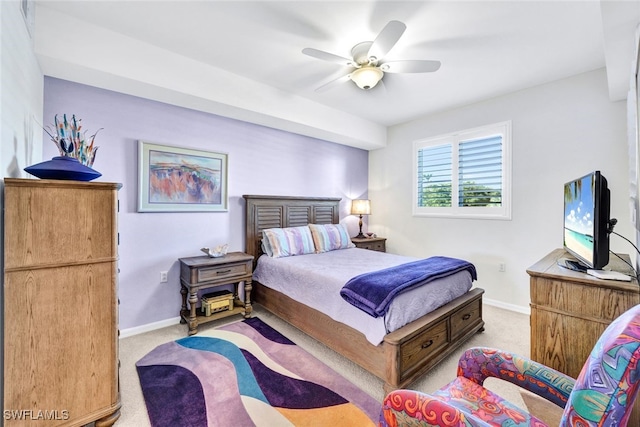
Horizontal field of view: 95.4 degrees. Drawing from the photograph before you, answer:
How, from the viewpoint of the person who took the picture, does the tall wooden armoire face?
facing to the right of the viewer

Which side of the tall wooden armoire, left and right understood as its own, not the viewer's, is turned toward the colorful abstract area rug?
front

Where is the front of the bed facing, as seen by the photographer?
facing the viewer and to the right of the viewer

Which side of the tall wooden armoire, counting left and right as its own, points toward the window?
front

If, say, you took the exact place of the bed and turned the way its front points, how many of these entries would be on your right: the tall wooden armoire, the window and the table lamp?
1

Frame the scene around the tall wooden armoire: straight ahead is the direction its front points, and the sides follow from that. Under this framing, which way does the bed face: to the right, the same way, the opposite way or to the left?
to the right

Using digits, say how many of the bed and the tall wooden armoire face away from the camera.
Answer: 0

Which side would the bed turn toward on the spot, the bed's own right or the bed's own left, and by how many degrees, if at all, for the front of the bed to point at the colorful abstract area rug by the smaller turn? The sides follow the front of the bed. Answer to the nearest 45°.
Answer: approximately 90° to the bed's own right
